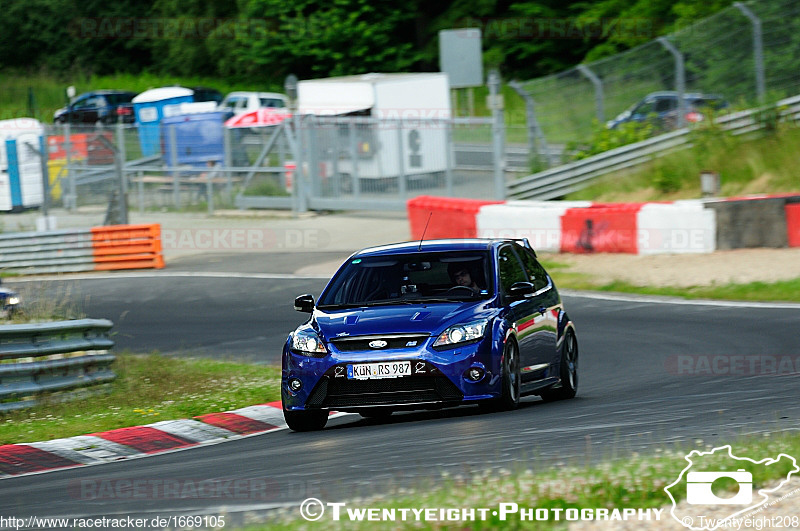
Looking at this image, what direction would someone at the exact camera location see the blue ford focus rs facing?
facing the viewer and to the left of the viewer

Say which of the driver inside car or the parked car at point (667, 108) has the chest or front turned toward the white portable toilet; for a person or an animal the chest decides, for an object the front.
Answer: the parked car

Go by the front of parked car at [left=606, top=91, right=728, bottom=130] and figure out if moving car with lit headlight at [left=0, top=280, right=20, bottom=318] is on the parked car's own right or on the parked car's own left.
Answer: on the parked car's own left

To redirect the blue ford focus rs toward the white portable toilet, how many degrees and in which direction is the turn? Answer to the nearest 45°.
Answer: approximately 90° to its right

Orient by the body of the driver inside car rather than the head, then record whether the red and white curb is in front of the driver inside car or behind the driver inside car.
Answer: in front

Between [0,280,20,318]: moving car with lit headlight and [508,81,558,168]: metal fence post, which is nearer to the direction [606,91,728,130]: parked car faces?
the metal fence post

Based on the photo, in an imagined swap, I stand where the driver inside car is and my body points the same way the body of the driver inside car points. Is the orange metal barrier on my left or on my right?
on my right

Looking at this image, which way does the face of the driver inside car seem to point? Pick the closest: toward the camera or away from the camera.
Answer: toward the camera

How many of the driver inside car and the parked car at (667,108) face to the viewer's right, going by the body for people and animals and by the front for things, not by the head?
0

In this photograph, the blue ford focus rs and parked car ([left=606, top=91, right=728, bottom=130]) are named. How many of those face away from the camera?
0

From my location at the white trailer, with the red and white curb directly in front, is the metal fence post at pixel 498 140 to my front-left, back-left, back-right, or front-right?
front-left

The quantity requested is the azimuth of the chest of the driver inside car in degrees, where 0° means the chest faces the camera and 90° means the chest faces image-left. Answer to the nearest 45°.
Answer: approximately 45°

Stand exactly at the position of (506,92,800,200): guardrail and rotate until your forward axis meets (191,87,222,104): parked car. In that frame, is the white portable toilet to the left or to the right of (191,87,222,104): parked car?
left

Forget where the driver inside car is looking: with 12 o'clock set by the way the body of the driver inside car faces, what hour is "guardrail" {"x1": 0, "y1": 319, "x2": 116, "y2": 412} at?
The guardrail is roughly at 2 o'clock from the driver inside car.

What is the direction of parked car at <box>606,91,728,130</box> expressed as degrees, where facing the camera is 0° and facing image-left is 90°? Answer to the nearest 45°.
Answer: approximately 90°
